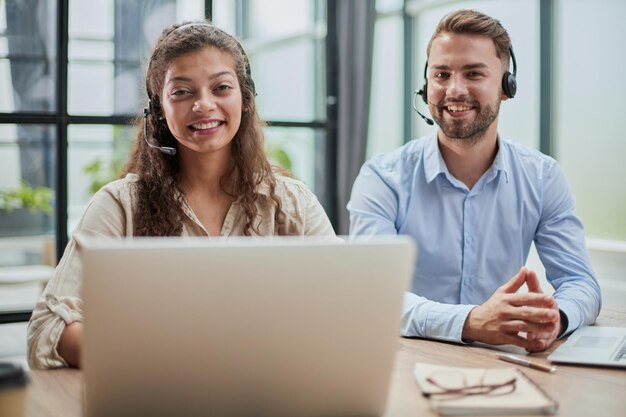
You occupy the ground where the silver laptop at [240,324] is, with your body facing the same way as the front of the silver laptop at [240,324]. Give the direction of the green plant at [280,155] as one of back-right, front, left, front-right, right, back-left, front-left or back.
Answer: front

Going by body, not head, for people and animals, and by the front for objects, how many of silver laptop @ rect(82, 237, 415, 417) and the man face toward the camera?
1

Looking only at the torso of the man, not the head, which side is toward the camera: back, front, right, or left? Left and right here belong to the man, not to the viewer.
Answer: front

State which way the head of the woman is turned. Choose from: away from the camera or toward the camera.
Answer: toward the camera

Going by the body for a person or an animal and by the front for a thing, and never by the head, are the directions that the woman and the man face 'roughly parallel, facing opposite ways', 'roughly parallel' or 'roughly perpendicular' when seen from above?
roughly parallel

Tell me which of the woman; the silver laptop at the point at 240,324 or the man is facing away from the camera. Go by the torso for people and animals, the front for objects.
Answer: the silver laptop

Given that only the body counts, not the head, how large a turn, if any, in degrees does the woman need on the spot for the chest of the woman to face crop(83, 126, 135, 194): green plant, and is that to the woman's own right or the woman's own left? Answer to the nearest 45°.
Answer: approximately 180°

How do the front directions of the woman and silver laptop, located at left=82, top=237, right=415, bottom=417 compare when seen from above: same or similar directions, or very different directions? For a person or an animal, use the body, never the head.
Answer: very different directions

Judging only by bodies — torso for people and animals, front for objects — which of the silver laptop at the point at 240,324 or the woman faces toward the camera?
the woman

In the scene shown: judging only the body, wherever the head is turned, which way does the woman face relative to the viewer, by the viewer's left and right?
facing the viewer

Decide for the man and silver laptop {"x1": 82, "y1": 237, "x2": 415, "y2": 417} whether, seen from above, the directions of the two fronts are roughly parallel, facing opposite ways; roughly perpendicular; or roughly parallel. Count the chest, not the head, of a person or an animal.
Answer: roughly parallel, facing opposite ways

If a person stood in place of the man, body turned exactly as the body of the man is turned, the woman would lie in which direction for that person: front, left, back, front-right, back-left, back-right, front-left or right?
front-right

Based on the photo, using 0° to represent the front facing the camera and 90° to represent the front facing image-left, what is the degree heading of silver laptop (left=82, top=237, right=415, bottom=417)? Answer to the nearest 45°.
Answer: approximately 180°
